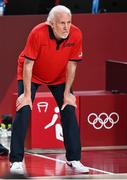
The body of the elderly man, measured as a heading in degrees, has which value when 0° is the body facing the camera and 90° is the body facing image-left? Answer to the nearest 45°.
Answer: approximately 315°

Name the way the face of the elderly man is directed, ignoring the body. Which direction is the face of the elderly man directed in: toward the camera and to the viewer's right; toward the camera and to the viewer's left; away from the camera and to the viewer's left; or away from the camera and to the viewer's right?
toward the camera and to the viewer's right
